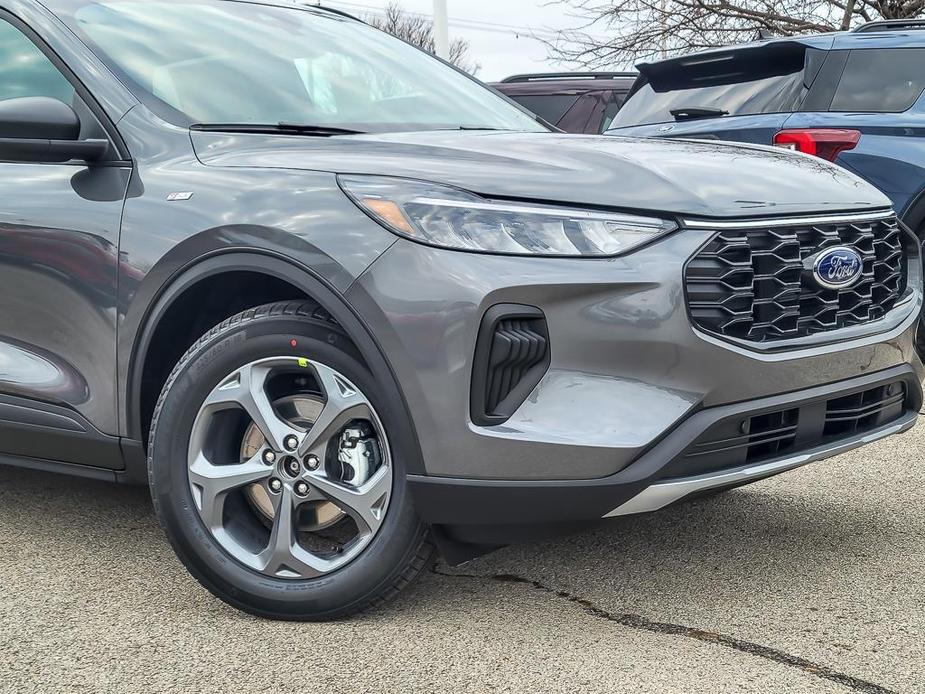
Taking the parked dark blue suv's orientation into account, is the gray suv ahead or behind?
behind

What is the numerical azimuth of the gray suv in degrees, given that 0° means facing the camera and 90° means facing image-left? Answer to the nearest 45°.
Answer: approximately 315°

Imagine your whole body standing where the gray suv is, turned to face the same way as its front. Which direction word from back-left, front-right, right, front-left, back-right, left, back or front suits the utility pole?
back-left

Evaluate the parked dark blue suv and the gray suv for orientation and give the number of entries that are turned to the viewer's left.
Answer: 0

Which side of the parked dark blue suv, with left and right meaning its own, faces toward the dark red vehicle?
left

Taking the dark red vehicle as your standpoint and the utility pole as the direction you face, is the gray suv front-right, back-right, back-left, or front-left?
back-left

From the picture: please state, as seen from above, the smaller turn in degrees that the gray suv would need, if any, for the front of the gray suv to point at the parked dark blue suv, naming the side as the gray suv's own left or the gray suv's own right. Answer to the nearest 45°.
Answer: approximately 90° to the gray suv's own left

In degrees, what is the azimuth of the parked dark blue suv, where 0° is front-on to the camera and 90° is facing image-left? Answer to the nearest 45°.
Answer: approximately 225°

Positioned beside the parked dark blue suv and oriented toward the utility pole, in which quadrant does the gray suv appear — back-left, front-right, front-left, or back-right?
back-left
